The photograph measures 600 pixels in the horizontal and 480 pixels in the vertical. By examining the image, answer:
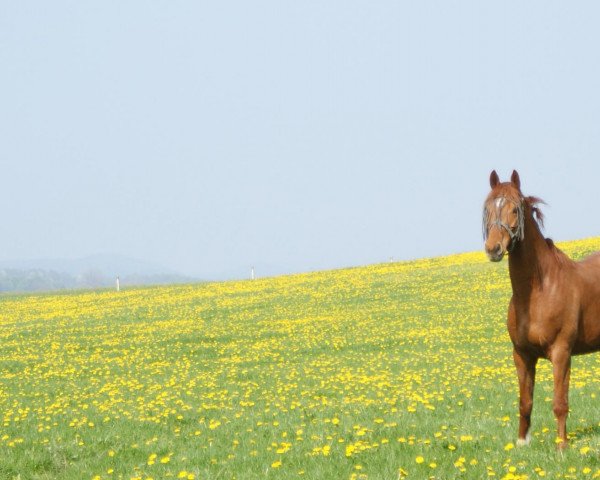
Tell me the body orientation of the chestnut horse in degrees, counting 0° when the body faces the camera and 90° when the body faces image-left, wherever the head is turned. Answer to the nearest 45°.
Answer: approximately 45°
